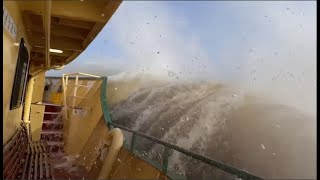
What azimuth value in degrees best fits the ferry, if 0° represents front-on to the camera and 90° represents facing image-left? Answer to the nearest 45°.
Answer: approximately 180°
